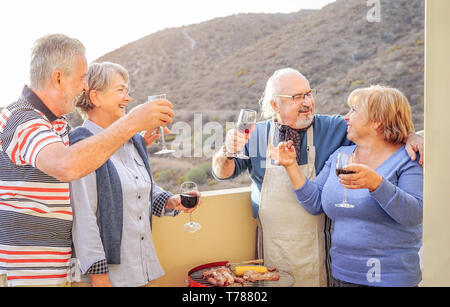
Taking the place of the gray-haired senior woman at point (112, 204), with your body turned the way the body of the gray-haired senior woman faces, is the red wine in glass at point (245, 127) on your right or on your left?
on your left

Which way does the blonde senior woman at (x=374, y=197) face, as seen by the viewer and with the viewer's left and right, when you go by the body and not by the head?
facing the viewer and to the left of the viewer

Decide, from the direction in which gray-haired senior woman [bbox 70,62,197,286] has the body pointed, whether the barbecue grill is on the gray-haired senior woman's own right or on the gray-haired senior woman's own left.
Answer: on the gray-haired senior woman's own left

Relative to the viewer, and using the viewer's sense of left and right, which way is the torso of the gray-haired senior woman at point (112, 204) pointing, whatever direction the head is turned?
facing the viewer and to the right of the viewer

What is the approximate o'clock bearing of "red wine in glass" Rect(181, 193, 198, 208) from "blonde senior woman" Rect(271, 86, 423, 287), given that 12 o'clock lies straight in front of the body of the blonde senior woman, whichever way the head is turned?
The red wine in glass is roughly at 1 o'clock from the blonde senior woman.

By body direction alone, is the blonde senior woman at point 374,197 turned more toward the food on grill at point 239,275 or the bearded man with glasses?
the food on grill

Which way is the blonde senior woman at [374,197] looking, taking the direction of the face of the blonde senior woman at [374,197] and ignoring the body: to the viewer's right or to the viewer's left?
to the viewer's left

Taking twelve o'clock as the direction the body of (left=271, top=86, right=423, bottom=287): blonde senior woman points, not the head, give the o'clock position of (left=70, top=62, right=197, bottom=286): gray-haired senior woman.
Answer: (left=70, top=62, right=197, bottom=286): gray-haired senior woman is roughly at 1 o'clock from (left=271, top=86, right=423, bottom=287): blonde senior woman.

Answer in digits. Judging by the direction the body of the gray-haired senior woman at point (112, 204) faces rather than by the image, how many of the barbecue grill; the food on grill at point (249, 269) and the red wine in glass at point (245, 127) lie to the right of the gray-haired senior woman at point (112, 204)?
0

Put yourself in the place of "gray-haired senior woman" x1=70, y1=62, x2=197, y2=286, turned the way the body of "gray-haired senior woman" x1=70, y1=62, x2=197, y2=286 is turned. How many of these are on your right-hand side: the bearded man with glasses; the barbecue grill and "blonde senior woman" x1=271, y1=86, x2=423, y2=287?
0

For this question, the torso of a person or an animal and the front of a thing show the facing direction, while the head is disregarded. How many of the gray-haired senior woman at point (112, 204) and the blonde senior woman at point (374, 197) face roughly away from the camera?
0
